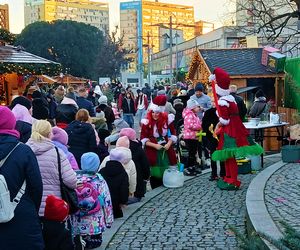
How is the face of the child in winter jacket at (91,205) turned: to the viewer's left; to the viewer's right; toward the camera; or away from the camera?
away from the camera

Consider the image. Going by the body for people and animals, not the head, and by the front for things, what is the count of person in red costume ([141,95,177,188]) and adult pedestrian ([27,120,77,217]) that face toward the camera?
1

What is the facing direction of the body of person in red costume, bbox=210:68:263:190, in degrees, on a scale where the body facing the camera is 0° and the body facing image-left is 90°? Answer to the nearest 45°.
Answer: approximately 90°

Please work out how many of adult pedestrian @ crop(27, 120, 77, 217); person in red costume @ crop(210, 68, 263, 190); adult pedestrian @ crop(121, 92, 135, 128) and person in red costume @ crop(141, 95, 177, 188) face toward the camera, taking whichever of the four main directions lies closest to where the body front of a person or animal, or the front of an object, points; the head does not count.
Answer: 2

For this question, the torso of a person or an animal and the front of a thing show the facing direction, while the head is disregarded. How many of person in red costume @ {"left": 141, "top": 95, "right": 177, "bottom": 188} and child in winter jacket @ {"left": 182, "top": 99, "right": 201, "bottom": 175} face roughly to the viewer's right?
1

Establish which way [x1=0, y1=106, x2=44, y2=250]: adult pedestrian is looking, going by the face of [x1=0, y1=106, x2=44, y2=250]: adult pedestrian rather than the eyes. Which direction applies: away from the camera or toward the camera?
away from the camera

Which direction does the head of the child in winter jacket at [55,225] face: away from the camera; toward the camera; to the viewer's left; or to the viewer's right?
away from the camera

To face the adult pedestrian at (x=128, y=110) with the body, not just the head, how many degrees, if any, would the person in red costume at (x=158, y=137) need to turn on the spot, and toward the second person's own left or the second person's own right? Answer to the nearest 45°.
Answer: approximately 180°

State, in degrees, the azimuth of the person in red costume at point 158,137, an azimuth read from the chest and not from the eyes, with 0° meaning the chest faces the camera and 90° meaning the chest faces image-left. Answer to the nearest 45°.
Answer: approximately 0°

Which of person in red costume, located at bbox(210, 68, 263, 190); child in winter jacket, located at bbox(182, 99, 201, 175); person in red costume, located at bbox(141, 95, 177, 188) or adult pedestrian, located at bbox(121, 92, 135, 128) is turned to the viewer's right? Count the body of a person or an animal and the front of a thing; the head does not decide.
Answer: the child in winter jacket

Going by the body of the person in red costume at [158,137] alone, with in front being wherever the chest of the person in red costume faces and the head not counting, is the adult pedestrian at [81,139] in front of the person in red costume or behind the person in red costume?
in front

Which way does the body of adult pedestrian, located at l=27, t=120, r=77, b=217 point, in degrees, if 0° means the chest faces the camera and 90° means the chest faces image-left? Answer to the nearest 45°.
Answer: approximately 225°

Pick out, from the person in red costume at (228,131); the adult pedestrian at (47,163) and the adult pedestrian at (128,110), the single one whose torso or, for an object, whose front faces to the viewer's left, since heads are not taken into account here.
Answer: the person in red costume
